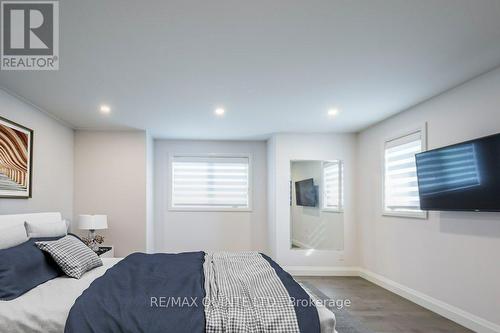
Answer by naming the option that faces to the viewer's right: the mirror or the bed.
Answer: the bed

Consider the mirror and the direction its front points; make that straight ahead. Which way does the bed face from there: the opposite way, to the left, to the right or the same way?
to the left

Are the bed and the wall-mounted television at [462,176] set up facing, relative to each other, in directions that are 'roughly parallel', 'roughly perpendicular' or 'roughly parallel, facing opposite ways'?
roughly parallel, facing opposite ways

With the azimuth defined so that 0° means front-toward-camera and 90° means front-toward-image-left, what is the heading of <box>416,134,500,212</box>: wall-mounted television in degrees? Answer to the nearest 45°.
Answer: approximately 45°

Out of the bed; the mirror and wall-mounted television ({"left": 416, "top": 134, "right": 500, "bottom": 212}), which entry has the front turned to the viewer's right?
the bed

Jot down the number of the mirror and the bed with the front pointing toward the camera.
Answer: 1

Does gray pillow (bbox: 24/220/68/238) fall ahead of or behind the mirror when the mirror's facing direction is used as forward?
ahead

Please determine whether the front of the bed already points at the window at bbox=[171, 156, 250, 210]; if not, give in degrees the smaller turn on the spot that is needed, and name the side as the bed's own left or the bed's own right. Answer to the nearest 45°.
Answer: approximately 90° to the bed's own left

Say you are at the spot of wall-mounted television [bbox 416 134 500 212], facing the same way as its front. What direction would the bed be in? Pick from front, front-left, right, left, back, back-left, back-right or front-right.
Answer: front

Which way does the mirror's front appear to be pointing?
toward the camera

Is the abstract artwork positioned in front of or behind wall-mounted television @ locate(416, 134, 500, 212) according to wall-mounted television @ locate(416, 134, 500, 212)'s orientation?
in front

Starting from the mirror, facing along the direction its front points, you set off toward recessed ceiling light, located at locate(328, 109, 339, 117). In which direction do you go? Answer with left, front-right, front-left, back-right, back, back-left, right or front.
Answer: front

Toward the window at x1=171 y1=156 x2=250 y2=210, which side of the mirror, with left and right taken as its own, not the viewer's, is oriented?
right

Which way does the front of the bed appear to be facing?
to the viewer's right
